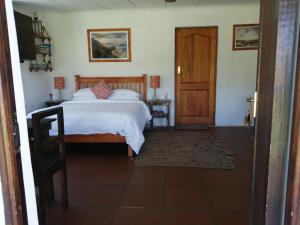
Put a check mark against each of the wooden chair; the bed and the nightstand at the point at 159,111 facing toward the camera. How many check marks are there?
2

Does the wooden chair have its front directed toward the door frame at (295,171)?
no

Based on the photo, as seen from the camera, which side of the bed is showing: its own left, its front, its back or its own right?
front

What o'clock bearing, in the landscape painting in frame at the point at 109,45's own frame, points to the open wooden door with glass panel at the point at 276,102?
The open wooden door with glass panel is roughly at 12 o'clock from the landscape painting in frame.

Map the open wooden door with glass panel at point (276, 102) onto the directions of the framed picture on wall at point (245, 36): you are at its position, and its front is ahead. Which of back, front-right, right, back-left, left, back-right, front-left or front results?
front

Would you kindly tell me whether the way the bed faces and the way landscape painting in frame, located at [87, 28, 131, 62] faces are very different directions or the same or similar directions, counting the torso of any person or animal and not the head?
same or similar directions

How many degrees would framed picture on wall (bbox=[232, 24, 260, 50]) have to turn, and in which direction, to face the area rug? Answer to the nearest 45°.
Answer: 0° — it already faces it

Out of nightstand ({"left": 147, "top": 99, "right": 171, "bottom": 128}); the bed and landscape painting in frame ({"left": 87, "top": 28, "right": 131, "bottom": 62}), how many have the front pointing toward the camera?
3

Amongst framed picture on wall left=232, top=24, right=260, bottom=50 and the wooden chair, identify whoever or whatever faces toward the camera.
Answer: the framed picture on wall

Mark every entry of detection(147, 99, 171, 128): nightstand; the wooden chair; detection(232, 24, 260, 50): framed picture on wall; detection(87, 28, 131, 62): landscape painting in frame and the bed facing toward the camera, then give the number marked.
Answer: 4

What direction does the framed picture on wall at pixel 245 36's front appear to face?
toward the camera

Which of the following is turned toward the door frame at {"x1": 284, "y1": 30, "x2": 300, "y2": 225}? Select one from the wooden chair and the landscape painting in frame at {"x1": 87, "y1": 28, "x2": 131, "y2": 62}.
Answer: the landscape painting in frame

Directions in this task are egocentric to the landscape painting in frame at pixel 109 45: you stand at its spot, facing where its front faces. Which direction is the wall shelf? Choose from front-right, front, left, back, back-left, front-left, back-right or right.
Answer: right

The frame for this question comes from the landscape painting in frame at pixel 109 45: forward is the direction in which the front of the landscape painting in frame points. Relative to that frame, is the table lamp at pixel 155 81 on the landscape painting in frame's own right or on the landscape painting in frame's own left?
on the landscape painting in frame's own left

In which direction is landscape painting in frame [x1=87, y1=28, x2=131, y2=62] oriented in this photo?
toward the camera

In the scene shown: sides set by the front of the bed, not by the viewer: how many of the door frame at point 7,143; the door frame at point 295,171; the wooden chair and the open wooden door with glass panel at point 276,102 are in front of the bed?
4

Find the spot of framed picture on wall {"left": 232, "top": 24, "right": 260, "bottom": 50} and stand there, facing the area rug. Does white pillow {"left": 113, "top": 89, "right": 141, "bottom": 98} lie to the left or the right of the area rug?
right

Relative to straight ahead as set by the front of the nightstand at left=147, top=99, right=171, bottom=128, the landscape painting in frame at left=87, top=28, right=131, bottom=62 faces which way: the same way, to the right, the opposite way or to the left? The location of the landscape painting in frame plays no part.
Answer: the same way
